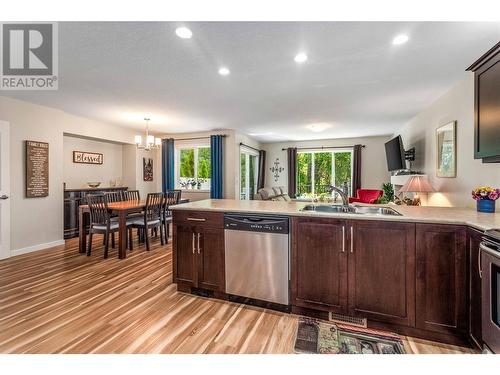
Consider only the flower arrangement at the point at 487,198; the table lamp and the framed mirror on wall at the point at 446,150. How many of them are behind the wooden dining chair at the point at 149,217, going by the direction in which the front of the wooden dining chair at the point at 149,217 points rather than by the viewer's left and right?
3

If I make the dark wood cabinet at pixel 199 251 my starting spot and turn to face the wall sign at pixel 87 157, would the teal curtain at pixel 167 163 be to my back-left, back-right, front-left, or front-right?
front-right

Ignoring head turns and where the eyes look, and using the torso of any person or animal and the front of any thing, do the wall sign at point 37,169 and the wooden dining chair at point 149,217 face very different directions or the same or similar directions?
very different directions

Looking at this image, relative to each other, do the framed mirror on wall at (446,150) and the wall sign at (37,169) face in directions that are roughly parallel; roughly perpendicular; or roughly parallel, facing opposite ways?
roughly parallel, facing opposite ways

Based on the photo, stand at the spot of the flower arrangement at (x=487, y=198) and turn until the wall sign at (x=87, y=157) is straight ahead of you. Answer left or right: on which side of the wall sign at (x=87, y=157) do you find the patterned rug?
left

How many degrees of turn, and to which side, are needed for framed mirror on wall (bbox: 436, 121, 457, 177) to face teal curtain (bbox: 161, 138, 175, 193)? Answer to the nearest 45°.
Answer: approximately 45° to its right

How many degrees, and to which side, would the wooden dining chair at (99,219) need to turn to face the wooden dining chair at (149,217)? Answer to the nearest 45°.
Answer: approximately 45° to its right

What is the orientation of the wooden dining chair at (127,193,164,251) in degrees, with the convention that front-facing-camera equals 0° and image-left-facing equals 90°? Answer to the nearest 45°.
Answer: approximately 135°

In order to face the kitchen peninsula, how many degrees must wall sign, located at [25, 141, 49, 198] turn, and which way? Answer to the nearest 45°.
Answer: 0° — it already faces it

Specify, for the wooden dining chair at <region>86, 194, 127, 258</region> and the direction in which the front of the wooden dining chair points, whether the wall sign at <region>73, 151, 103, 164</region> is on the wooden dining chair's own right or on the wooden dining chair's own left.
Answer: on the wooden dining chair's own left

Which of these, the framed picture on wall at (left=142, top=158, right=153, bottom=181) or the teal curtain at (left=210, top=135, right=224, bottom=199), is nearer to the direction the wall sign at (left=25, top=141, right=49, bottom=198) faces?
the teal curtain

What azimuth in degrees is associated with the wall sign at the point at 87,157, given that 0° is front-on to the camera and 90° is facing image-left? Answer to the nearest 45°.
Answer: approximately 315°

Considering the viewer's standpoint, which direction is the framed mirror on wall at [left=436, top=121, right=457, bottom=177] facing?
facing the viewer and to the left of the viewer

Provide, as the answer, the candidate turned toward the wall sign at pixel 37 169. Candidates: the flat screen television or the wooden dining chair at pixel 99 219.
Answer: the flat screen television

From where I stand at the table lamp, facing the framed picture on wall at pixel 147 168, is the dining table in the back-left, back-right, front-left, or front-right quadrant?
front-left

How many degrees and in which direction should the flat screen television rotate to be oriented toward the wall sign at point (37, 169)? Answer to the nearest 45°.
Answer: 0° — it already faces it

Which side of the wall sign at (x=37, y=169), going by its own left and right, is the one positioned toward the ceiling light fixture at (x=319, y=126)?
front

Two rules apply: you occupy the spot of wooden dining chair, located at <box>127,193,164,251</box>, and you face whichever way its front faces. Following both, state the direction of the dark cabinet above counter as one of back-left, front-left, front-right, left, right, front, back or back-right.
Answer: back

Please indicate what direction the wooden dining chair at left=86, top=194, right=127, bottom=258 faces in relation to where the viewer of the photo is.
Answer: facing away from the viewer and to the right of the viewer

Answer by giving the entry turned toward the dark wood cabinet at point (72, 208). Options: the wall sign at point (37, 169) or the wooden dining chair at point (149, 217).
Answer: the wooden dining chair

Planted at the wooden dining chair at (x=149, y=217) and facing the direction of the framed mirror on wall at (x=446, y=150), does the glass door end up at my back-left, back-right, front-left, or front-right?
front-left
